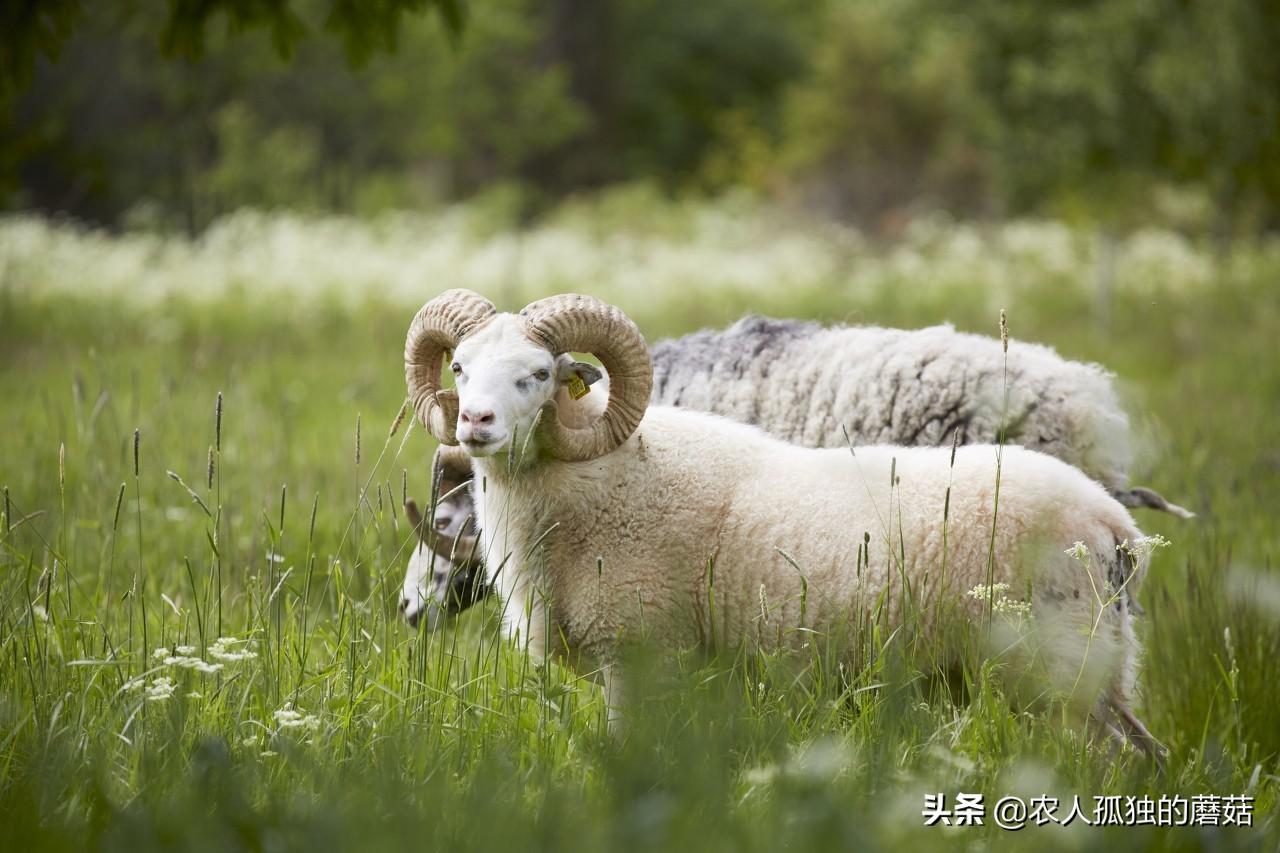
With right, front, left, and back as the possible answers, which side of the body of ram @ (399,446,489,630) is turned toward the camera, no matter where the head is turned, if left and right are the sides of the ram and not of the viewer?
left

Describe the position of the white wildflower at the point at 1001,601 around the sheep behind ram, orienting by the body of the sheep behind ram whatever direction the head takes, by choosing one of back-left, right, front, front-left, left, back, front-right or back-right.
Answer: left

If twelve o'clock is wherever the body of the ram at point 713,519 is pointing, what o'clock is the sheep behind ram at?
The sheep behind ram is roughly at 4 o'clock from the ram.

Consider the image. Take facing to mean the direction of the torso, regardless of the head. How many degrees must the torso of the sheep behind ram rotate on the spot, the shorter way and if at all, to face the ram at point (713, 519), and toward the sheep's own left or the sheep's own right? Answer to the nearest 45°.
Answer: approximately 45° to the sheep's own left

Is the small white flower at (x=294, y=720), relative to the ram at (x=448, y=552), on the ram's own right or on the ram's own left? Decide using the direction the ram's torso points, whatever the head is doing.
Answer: on the ram's own left

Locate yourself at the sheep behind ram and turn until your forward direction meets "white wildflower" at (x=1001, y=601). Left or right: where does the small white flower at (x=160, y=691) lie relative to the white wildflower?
right

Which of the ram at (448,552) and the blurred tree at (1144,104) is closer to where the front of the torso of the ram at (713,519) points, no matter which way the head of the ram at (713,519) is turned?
the ram

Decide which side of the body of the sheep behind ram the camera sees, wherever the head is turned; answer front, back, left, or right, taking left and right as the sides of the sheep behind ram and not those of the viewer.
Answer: left

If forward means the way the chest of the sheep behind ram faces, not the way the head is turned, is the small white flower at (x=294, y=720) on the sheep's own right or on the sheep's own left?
on the sheep's own left

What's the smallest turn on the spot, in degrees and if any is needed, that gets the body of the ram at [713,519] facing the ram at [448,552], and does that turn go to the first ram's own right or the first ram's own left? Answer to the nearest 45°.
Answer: approximately 45° to the first ram's own right

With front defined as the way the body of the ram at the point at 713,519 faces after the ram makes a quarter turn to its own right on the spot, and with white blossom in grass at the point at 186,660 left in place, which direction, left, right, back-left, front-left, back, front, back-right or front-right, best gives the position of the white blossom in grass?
back-left

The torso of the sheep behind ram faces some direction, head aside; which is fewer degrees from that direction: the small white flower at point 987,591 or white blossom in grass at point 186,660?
the white blossom in grass

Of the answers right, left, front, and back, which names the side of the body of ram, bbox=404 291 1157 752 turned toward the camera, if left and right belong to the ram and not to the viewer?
left

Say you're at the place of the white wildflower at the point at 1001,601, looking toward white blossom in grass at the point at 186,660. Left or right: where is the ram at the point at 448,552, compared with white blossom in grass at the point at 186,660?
right

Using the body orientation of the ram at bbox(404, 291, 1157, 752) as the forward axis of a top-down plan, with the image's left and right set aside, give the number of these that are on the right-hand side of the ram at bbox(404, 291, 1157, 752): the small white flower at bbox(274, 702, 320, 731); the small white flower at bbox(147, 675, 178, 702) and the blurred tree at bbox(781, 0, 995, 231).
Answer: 1
